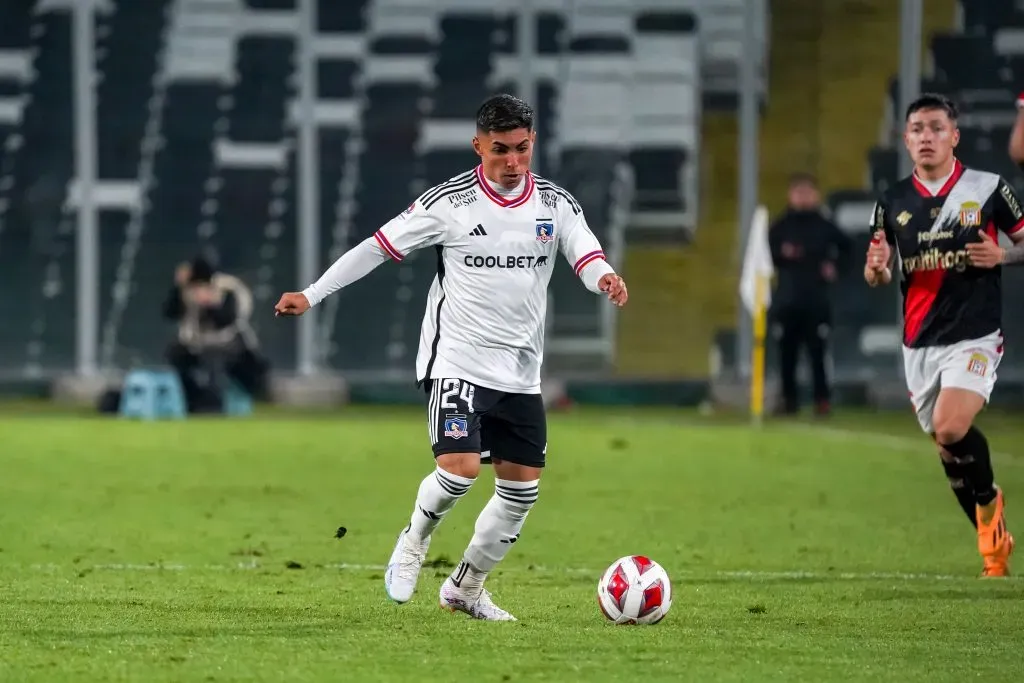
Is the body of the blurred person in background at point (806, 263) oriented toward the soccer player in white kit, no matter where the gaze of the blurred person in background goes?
yes

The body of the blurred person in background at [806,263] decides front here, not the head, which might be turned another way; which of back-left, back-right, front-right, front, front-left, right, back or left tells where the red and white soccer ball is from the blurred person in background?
front

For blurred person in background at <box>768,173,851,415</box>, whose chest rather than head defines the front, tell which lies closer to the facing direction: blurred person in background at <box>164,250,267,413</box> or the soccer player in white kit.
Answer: the soccer player in white kit

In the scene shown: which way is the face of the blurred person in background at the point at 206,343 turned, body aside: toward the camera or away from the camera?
toward the camera

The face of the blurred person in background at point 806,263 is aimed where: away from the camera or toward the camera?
toward the camera

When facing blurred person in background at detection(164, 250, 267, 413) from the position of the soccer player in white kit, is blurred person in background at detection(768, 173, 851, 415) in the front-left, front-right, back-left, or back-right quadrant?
front-right

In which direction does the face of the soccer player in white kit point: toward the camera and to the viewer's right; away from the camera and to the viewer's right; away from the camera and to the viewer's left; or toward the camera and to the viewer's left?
toward the camera and to the viewer's right

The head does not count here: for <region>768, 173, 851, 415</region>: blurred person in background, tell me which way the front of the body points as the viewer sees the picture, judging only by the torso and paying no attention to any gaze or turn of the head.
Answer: toward the camera

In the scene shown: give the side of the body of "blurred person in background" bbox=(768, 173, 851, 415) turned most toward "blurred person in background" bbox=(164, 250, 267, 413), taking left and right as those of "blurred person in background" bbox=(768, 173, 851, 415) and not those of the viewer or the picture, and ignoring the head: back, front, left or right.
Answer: right

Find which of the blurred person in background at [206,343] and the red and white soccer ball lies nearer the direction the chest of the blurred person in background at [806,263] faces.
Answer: the red and white soccer ball
